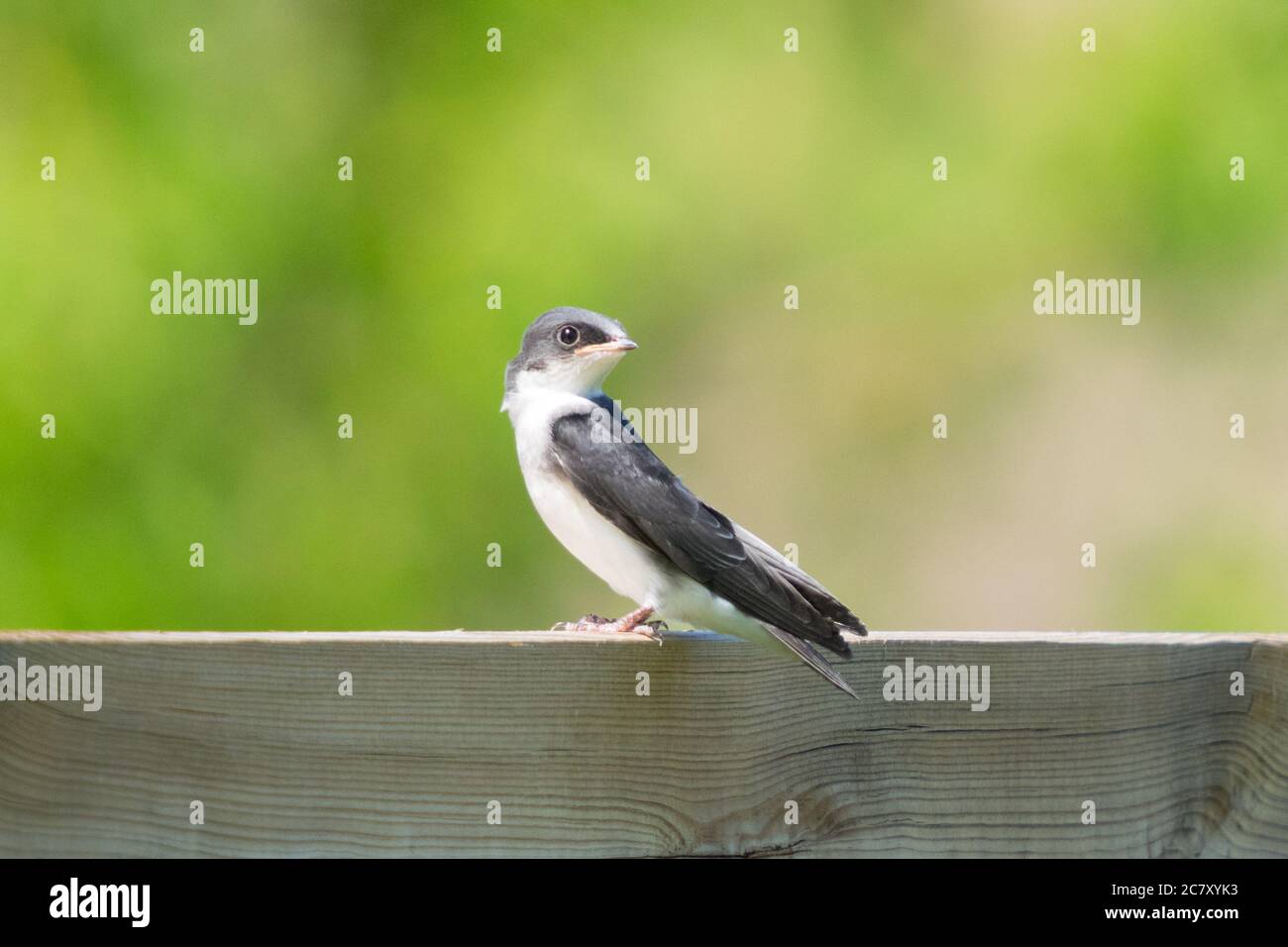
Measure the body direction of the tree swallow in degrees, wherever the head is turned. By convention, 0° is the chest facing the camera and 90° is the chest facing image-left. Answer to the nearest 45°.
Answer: approximately 90°
